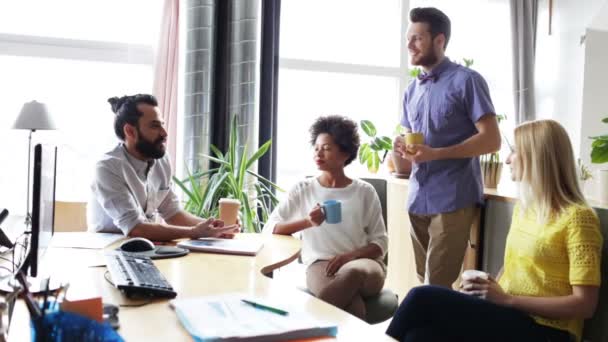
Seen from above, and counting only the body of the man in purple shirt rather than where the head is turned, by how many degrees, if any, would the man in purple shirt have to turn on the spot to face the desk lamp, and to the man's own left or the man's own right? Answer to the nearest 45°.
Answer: approximately 45° to the man's own right

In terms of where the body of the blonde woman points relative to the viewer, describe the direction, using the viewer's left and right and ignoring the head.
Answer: facing to the left of the viewer

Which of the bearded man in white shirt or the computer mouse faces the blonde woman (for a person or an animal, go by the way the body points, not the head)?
the bearded man in white shirt

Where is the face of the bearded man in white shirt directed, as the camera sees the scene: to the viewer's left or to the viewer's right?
to the viewer's right

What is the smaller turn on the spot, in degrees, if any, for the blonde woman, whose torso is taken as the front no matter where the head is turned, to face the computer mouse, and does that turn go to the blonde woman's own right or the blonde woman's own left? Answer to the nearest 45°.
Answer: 0° — they already face it

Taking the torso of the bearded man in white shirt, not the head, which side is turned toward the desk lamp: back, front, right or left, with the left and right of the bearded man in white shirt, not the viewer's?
back

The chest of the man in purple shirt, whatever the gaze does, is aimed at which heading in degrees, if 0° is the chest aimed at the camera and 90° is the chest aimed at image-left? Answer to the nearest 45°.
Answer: approximately 45°

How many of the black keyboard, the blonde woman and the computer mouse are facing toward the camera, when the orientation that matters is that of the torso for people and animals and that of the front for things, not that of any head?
0

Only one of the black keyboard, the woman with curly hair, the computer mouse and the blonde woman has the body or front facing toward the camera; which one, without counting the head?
the woman with curly hair

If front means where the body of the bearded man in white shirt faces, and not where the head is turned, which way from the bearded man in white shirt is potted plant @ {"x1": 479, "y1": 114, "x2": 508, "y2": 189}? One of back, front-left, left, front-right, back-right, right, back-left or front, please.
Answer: front-left

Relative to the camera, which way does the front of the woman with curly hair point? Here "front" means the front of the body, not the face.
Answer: toward the camera

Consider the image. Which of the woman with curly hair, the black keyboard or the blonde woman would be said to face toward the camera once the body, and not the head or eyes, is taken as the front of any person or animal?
the woman with curly hair

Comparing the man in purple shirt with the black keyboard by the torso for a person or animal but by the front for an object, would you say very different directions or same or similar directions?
very different directions

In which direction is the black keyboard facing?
to the viewer's right

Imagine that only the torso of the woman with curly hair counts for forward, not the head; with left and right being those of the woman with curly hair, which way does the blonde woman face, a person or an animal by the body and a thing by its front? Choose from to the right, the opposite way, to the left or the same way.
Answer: to the right

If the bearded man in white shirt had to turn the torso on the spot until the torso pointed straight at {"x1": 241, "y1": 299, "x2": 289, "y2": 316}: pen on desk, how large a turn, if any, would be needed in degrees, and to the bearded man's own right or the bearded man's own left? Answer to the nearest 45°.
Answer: approximately 45° to the bearded man's own right
